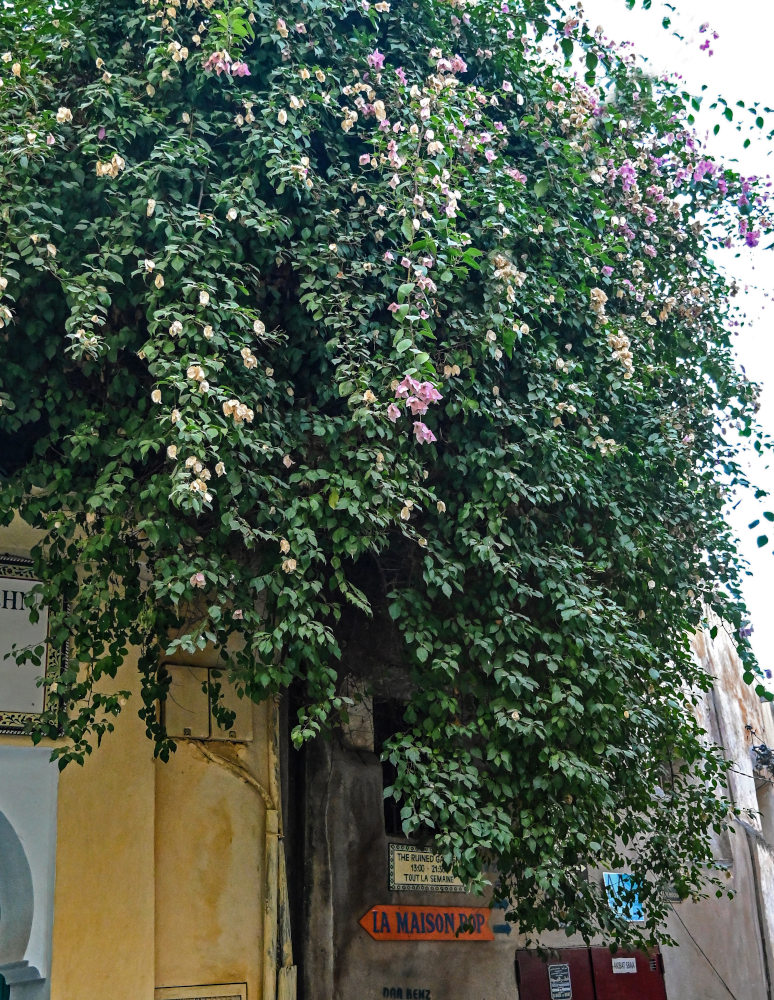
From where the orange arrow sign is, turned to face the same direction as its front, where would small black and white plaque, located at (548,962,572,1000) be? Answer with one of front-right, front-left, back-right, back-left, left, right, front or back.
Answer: back-left

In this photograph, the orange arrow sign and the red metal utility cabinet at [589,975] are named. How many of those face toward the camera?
2

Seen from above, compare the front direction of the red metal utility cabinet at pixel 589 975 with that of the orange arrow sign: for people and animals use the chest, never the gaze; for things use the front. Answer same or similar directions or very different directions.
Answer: same or similar directions

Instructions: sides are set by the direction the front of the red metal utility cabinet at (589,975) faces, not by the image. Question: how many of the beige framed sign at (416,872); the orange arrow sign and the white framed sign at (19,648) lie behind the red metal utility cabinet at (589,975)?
0

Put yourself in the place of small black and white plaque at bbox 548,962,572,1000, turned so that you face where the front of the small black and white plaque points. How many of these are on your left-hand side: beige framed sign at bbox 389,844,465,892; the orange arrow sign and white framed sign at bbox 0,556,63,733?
0

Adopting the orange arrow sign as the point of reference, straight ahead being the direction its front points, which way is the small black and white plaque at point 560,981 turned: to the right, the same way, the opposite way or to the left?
the same way

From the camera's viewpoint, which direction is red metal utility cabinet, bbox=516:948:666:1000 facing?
toward the camera

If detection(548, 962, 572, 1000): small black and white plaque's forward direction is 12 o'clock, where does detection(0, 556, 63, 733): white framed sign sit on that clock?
The white framed sign is roughly at 1 o'clock from the small black and white plaque.

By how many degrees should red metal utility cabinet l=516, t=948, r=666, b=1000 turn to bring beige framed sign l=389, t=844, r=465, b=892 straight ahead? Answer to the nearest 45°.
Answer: approximately 45° to its right

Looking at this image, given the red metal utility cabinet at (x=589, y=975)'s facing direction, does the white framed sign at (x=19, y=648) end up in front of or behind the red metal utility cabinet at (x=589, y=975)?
in front

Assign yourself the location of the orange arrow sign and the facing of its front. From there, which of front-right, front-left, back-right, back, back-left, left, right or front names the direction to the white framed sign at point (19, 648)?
front-right

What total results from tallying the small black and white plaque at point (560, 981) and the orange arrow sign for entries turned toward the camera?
2

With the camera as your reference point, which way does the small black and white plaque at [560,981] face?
facing the viewer
